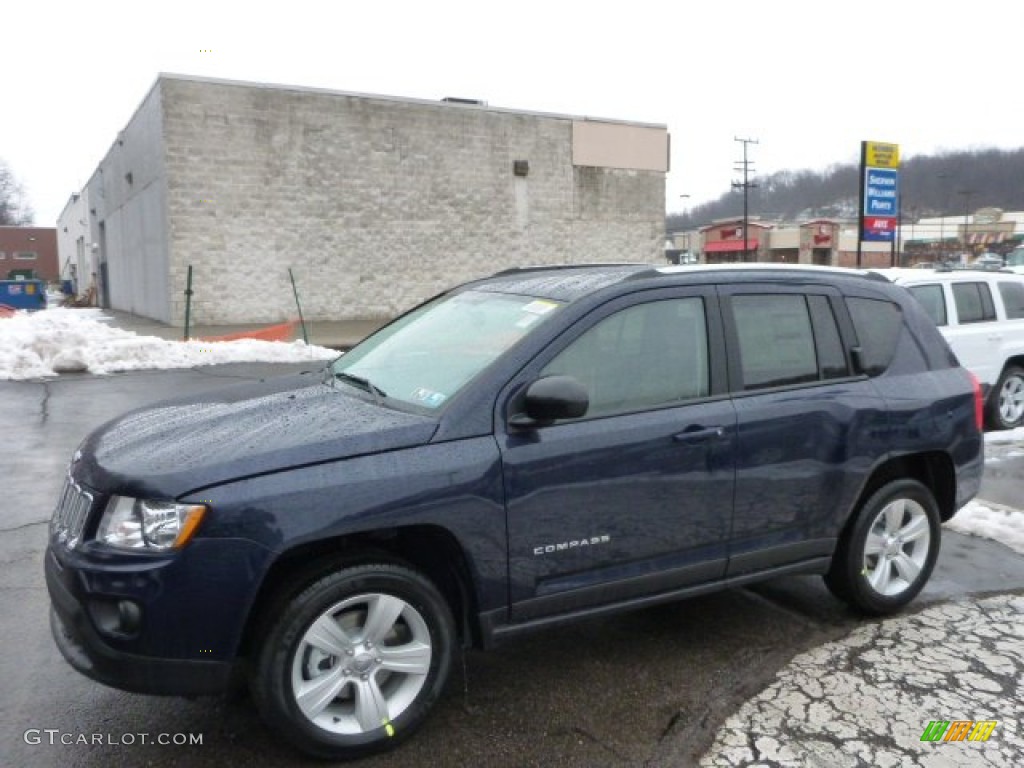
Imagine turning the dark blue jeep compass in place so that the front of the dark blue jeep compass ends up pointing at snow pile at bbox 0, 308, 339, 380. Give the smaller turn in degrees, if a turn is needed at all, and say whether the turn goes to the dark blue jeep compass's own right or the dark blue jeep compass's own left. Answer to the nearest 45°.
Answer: approximately 90° to the dark blue jeep compass's own right

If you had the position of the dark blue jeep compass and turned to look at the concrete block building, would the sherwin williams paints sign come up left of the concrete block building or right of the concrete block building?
right

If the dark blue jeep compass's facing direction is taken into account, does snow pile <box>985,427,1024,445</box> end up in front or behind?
behind

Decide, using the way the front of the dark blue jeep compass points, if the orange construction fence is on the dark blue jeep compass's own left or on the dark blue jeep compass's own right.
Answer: on the dark blue jeep compass's own right

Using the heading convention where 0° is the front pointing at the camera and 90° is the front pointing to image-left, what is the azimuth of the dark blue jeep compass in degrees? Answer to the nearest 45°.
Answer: approximately 45°
